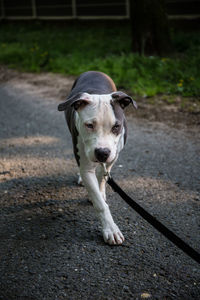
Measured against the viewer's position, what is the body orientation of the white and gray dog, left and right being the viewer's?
facing the viewer

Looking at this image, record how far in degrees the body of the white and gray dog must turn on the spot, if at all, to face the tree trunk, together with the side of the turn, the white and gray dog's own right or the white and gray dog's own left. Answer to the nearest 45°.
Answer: approximately 180°
